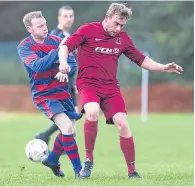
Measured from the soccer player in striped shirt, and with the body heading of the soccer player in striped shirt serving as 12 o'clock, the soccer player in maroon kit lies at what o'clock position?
The soccer player in maroon kit is roughly at 11 o'clock from the soccer player in striped shirt.

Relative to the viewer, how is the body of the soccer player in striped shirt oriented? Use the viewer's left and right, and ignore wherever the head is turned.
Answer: facing the viewer and to the right of the viewer
